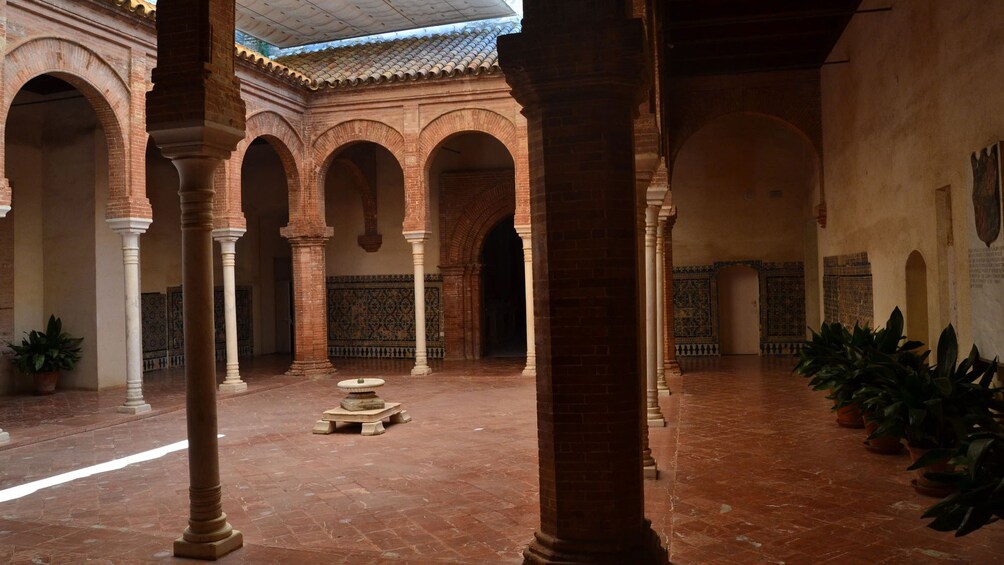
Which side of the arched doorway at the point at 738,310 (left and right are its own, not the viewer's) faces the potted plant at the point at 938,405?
front

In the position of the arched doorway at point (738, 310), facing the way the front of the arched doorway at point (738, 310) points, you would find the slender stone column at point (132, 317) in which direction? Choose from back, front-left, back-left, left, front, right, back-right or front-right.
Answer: front-right

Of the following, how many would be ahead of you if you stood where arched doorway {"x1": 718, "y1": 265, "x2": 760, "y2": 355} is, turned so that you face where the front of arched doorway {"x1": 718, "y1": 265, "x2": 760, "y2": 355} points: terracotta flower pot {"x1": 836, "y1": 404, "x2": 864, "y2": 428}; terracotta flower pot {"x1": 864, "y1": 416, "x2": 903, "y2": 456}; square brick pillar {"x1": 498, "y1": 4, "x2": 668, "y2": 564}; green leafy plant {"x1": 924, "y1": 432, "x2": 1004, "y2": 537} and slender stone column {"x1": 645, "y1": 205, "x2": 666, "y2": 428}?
5

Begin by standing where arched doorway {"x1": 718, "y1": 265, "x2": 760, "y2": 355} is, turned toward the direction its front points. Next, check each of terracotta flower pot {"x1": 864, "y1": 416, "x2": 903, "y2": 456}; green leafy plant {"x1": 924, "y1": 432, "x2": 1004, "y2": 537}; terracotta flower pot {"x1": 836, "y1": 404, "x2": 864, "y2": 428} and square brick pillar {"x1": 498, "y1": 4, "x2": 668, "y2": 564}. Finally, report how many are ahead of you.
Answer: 4

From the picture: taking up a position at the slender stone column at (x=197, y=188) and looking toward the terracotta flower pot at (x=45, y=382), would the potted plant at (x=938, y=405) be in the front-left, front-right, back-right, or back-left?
back-right

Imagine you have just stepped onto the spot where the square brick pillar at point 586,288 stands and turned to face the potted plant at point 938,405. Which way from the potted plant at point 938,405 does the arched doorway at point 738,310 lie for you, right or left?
left

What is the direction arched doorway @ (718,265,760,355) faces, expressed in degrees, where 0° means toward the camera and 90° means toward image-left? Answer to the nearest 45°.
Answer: approximately 0°

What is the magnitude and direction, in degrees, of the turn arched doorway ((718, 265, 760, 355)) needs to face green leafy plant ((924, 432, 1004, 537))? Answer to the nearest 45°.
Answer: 0° — it already faces it

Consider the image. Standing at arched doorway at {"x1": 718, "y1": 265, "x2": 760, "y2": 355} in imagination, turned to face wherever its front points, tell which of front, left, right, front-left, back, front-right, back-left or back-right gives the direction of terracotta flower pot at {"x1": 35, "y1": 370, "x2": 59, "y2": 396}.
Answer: front-right

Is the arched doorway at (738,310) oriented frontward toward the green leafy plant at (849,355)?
yes

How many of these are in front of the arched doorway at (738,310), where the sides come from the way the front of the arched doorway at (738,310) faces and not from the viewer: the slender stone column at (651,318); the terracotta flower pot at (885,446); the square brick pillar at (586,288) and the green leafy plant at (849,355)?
4

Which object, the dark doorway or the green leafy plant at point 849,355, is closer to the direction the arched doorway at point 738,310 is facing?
the green leafy plant

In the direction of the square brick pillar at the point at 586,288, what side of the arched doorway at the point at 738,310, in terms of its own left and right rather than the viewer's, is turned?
front

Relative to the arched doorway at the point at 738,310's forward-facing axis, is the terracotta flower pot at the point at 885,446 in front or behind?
in front
